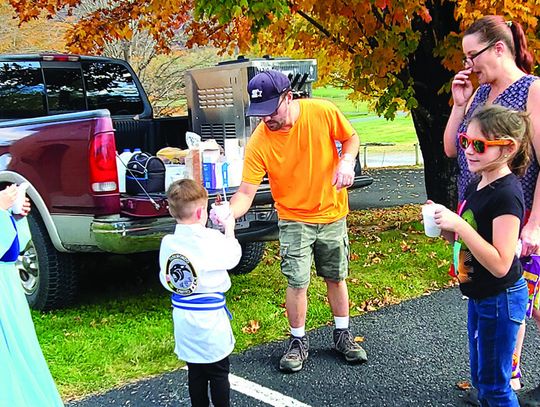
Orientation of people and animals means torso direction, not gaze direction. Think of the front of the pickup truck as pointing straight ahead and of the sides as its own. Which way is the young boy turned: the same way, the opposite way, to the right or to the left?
to the right

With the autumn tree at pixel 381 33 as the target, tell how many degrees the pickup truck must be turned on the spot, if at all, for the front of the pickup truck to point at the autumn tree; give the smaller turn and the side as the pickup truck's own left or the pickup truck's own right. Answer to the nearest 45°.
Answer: approximately 90° to the pickup truck's own right

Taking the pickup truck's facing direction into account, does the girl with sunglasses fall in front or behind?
behind

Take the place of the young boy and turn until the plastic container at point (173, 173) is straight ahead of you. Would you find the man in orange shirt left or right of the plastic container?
right

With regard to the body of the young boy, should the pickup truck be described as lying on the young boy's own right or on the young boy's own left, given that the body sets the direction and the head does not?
on the young boy's own left

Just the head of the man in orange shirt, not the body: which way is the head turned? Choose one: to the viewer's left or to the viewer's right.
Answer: to the viewer's left

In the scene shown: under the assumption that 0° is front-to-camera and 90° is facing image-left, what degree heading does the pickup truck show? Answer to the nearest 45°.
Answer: approximately 135°

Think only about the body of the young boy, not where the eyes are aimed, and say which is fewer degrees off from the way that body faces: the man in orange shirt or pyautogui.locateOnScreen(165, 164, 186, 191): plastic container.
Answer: the man in orange shirt

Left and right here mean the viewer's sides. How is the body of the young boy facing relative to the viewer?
facing away from the viewer and to the right of the viewer
